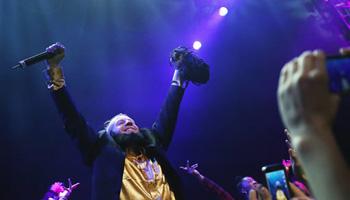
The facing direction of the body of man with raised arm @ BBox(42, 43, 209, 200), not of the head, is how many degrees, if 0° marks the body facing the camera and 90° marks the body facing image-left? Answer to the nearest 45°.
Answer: approximately 315°
